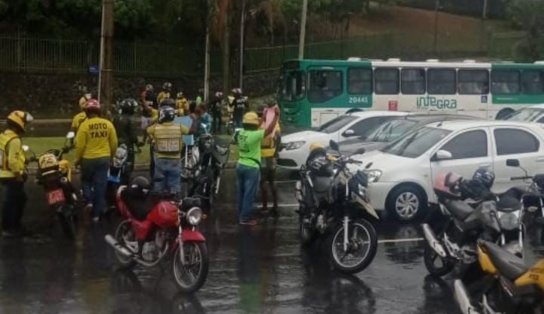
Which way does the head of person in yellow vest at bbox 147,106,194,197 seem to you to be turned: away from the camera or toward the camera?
away from the camera

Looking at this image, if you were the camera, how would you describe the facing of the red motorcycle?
facing the viewer and to the right of the viewer

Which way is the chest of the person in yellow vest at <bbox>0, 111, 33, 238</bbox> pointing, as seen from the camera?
to the viewer's right

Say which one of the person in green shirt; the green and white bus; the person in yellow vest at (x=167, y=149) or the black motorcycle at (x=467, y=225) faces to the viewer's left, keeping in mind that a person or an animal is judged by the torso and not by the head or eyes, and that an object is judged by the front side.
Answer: the green and white bus

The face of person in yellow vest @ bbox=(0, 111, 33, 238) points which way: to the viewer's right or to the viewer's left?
to the viewer's right

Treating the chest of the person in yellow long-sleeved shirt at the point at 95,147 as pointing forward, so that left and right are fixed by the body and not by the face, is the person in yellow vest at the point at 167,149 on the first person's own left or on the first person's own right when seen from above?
on the first person's own right

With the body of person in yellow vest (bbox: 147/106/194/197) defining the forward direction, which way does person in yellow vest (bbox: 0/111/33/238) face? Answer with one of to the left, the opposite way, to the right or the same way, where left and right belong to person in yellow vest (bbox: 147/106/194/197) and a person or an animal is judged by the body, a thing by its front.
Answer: to the right

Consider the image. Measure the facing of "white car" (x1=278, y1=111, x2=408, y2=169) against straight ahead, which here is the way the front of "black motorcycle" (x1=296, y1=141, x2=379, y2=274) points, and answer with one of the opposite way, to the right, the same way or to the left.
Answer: to the right

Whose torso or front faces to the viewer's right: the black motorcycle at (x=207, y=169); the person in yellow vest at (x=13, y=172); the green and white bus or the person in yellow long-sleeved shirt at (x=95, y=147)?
the person in yellow vest at (x=13, y=172)

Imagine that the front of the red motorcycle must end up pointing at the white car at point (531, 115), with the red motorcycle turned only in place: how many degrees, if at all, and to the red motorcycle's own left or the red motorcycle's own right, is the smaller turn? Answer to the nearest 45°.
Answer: approximately 90° to the red motorcycle's own left
